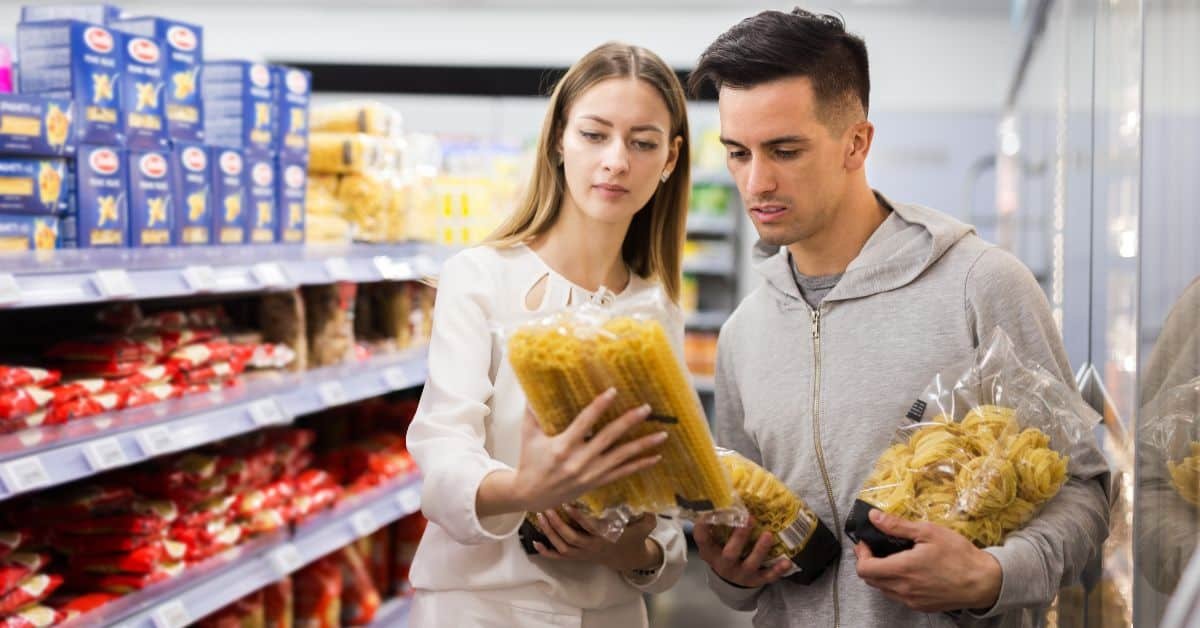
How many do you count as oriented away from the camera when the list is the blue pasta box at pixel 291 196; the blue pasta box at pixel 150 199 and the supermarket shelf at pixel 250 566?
0

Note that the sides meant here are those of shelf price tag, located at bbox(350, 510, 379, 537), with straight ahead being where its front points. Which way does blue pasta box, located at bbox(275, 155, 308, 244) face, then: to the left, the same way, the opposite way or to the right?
the same way

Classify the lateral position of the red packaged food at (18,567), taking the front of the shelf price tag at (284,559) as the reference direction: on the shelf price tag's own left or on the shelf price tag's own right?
on the shelf price tag's own right

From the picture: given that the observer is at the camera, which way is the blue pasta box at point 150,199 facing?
facing the viewer and to the right of the viewer

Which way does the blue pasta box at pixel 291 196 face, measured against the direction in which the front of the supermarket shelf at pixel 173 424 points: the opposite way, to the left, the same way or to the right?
the same way

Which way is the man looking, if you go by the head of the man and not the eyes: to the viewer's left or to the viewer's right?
to the viewer's left

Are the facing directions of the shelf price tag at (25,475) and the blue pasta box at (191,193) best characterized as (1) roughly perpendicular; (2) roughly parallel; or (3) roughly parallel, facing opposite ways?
roughly parallel

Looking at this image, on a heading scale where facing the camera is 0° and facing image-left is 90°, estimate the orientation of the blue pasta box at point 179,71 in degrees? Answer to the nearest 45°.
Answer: approximately 315°

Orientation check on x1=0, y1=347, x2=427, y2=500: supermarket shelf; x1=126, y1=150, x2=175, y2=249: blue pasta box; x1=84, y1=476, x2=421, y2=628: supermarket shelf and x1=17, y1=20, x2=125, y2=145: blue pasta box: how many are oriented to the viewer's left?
0

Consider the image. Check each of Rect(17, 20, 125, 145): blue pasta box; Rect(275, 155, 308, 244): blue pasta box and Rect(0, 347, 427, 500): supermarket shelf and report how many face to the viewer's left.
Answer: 0
